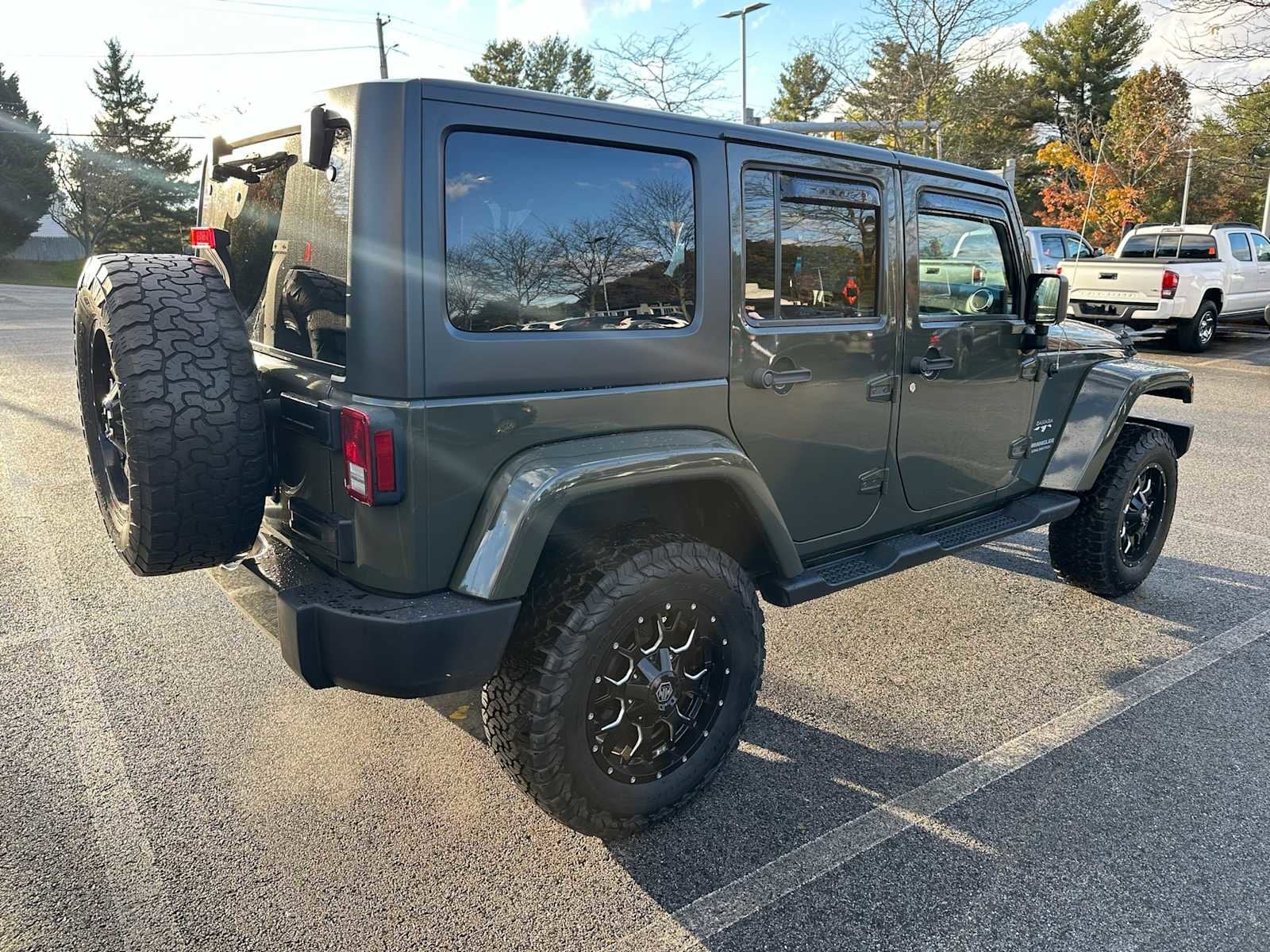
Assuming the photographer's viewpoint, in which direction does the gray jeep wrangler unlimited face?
facing away from the viewer and to the right of the viewer

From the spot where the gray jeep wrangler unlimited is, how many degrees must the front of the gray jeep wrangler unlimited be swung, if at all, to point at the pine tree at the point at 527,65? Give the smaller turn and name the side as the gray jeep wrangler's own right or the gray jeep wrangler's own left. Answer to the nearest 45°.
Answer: approximately 45° to the gray jeep wrangler's own left

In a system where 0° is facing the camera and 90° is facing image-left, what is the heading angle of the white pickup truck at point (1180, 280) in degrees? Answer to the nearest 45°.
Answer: approximately 225°

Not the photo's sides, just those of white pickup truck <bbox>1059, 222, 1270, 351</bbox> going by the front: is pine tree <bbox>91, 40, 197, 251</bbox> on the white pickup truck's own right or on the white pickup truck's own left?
on the white pickup truck's own left

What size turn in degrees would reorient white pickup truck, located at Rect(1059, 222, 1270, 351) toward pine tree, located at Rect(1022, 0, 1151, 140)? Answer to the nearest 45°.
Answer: approximately 45° to its left

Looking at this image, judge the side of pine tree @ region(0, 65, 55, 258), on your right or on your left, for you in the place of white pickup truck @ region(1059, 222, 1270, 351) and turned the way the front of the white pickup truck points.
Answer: on your left
